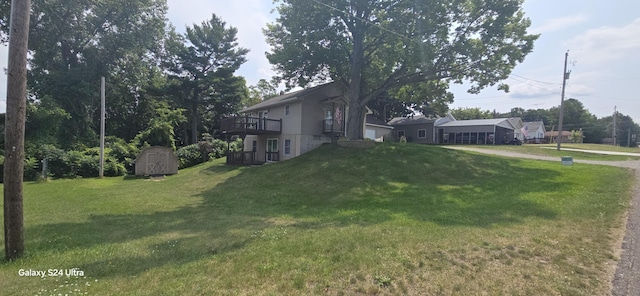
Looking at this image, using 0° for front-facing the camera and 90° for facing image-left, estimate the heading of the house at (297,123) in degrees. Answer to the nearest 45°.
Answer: approximately 315°

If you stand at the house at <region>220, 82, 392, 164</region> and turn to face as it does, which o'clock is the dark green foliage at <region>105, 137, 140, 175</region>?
The dark green foliage is roughly at 5 o'clock from the house.

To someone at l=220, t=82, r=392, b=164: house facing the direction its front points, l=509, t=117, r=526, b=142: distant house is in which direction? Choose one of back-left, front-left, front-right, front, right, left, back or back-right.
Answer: left

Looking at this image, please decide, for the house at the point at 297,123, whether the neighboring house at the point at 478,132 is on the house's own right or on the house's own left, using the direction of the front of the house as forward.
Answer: on the house's own left

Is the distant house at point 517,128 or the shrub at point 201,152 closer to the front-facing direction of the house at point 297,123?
the distant house

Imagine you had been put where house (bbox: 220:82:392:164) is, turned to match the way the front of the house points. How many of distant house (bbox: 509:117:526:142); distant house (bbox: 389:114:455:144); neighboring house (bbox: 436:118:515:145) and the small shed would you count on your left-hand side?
3

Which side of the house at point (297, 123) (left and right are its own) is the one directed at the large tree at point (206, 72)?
back

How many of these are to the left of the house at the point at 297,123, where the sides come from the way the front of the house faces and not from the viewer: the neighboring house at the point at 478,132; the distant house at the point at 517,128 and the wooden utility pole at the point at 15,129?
2

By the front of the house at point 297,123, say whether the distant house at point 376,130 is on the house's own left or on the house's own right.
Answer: on the house's own left
